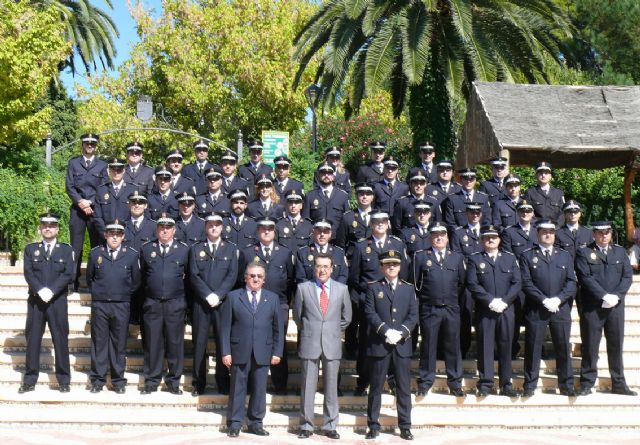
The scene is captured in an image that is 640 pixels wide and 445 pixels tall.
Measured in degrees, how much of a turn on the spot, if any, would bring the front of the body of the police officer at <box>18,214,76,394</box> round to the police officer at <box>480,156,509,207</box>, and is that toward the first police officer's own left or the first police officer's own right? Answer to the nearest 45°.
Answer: approximately 90° to the first police officer's own left

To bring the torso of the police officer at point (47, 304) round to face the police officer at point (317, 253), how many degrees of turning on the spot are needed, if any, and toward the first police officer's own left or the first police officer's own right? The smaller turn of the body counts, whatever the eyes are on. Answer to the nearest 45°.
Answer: approximately 90° to the first police officer's own left

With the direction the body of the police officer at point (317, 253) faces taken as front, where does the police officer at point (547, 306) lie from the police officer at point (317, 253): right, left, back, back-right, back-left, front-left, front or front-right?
left

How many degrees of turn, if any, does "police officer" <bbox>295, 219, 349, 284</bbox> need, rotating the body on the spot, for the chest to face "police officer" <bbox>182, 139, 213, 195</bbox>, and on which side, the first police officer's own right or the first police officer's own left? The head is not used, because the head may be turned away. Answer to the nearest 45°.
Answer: approximately 135° to the first police officer's own right

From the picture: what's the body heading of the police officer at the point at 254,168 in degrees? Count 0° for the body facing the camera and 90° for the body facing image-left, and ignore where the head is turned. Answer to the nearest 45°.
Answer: approximately 0°

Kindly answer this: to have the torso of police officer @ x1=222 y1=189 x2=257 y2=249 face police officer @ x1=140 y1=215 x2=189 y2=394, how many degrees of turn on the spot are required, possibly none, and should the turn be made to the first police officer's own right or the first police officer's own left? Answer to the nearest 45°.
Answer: approximately 45° to the first police officer's own right

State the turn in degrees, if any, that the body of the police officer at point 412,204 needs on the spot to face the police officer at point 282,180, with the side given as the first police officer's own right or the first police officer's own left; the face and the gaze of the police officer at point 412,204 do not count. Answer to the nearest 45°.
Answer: approximately 90° to the first police officer's own right

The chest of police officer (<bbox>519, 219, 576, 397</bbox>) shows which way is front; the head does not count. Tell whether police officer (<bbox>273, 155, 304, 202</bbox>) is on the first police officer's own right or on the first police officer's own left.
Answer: on the first police officer's own right

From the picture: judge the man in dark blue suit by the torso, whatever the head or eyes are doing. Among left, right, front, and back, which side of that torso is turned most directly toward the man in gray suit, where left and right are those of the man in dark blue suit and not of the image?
left

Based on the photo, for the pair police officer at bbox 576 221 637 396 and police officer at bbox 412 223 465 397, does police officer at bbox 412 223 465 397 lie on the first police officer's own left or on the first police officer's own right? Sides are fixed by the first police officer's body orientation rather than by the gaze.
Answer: on the first police officer's own right

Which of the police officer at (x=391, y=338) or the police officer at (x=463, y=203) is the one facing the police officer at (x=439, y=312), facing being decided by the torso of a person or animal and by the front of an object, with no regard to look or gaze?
the police officer at (x=463, y=203)
